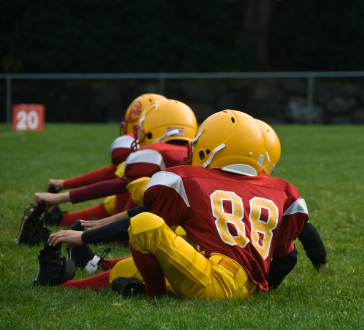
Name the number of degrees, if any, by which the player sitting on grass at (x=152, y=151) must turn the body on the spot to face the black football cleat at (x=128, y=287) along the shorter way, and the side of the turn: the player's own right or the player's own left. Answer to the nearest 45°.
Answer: approximately 135° to the player's own left

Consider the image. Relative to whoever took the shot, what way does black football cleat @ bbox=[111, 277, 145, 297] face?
facing to the left of the viewer

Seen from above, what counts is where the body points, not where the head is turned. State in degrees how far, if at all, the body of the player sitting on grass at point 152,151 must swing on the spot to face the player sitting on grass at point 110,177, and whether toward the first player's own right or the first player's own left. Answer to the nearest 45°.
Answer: approximately 45° to the first player's own right

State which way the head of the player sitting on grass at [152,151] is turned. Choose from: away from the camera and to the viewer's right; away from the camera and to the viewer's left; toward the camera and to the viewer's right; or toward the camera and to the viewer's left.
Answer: away from the camera and to the viewer's left

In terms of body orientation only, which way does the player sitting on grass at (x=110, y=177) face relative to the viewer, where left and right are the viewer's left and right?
facing to the left of the viewer

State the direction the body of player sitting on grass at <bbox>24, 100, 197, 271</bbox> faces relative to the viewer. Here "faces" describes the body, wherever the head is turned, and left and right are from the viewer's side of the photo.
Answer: facing away from the viewer and to the left of the viewer

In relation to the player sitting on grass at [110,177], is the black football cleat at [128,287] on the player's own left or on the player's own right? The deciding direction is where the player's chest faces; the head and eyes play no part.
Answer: on the player's own left

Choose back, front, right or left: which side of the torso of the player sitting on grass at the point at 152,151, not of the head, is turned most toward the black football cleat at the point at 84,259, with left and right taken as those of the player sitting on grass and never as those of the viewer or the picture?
left

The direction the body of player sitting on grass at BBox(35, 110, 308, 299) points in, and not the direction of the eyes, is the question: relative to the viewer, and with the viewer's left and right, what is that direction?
facing away from the viewer and to the left of the viewer
